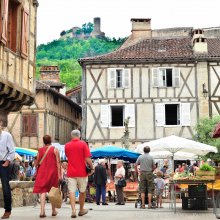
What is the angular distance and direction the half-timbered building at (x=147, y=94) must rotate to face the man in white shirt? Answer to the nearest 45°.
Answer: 0° — it already faces them

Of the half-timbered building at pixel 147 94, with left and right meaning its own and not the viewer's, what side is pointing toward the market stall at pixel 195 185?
front

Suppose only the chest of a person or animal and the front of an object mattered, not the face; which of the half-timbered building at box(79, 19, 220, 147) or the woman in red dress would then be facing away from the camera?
the woman in red dress

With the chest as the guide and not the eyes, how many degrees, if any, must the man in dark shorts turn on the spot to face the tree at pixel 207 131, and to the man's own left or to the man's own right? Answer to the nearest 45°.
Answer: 0° — they already face it

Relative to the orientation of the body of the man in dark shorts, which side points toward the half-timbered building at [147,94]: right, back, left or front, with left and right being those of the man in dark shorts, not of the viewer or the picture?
front

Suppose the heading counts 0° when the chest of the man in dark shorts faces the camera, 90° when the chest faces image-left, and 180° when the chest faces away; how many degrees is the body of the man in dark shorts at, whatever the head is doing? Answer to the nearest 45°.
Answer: approximately 180°

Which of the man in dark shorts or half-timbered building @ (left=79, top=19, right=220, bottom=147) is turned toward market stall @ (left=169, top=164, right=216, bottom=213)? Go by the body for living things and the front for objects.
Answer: the half-timbered building

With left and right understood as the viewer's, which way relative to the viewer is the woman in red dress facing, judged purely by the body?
facing away from the viewer

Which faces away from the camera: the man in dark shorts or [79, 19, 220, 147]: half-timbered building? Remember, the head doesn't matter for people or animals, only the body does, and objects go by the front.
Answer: the man in dark shorts

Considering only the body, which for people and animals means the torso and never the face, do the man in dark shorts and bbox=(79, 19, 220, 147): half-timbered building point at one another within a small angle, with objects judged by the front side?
yes

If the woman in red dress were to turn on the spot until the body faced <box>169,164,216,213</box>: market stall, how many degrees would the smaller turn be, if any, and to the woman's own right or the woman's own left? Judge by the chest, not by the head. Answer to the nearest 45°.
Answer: approximately 45° to the woman's own right

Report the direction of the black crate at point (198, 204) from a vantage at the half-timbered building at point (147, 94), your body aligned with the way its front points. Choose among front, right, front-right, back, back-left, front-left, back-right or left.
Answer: front

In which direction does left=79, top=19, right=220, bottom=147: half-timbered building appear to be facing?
toward the camera
